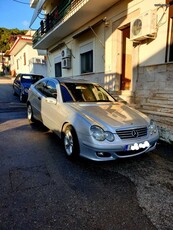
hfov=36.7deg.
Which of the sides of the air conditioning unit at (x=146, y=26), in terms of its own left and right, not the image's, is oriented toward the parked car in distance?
right

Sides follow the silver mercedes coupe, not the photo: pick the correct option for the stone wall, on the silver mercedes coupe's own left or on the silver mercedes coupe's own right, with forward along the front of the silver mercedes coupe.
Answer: on the silver mercedes coupe's own left

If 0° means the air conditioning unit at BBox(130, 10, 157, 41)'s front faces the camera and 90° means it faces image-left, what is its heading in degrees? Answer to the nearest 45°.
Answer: approximately 45°

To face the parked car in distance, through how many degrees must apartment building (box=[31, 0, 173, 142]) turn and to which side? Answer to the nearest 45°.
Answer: approximately 90° to its right

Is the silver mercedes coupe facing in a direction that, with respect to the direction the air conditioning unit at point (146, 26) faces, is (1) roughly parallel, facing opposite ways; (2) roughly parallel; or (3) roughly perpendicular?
roughly perpendicular

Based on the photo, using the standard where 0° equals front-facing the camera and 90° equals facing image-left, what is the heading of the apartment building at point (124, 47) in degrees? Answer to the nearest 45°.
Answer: approximately 45°

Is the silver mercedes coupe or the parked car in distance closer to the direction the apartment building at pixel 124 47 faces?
the silver mercedes coupe

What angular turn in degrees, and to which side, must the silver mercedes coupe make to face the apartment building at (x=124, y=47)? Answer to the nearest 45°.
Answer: approximately 135° to its left

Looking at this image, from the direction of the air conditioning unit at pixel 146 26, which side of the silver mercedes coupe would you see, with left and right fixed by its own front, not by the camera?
left

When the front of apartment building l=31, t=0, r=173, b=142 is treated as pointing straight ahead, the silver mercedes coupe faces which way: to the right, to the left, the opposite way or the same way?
to the left
